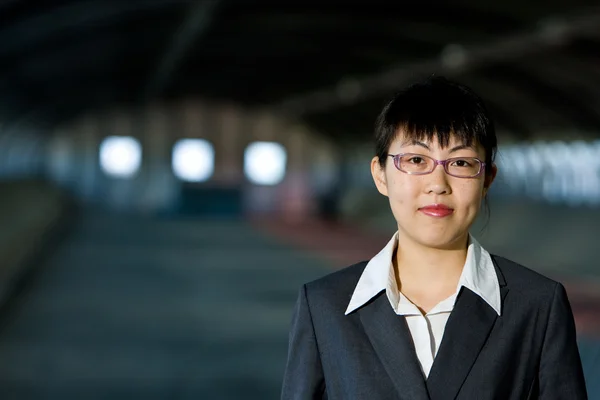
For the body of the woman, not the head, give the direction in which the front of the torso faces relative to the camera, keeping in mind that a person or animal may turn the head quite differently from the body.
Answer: toward the camera

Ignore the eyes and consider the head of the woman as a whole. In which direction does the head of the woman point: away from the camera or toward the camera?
toward the camera
